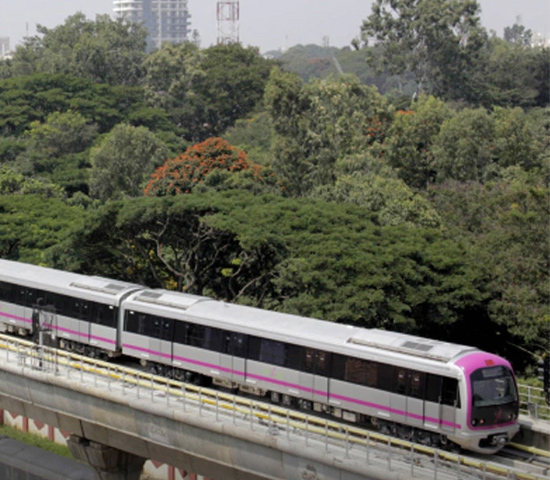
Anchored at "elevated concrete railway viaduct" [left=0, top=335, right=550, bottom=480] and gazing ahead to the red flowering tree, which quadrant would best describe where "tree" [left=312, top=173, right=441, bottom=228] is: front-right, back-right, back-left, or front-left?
front-right

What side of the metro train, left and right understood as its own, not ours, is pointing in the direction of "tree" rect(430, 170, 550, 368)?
left

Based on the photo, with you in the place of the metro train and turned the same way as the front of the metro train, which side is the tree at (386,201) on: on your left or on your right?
on your left

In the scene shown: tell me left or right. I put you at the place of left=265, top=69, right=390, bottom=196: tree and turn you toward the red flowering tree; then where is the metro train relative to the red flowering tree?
left

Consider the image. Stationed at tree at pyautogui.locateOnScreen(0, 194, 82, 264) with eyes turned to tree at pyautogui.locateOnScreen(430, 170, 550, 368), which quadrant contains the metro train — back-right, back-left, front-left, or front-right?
front-right

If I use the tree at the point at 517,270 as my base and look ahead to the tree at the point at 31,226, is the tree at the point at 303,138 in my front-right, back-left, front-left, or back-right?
front-right

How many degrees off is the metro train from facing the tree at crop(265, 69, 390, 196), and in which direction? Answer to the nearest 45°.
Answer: approximately 135° to its left

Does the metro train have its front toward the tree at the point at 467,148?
no

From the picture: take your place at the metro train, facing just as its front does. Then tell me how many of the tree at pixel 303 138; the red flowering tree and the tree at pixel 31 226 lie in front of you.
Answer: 0

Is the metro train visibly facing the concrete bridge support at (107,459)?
no

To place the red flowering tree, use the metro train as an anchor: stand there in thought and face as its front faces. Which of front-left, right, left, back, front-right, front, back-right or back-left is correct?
back-left

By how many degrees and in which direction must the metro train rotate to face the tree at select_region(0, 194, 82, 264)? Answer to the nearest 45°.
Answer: approximately 180°
